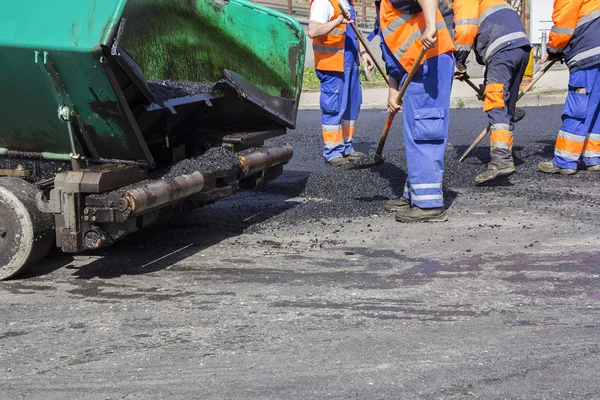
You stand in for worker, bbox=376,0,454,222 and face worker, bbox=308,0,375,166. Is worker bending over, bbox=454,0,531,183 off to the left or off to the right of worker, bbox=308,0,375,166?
right

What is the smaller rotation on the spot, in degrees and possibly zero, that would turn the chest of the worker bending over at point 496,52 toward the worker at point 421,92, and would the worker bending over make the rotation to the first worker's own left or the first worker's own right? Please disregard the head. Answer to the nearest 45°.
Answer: approximately 90° to the first worker's own left

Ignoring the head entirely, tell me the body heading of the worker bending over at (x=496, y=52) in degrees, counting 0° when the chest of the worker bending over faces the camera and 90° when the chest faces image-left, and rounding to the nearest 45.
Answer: approximately 90°

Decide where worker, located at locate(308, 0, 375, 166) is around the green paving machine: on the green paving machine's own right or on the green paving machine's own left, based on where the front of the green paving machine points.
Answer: on the green paving machine's own left

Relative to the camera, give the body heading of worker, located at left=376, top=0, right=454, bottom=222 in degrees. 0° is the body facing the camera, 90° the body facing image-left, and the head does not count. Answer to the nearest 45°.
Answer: approximately 90°

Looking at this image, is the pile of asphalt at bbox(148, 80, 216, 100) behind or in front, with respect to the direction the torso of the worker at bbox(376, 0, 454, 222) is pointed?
in front

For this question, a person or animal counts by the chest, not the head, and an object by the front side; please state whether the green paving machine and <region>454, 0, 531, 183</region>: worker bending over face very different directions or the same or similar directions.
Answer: very different directions
